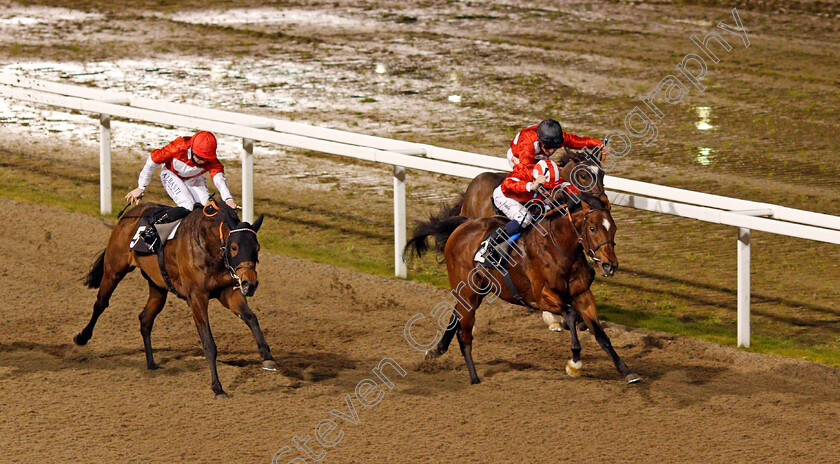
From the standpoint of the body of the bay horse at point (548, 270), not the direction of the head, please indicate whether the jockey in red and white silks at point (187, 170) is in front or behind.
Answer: behind

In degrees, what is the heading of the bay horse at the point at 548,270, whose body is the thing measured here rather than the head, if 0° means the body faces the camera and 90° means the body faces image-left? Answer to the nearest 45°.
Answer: approximately 315°

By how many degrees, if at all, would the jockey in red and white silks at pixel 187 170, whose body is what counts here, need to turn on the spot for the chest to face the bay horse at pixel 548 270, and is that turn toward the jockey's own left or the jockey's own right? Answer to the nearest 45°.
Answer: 0° — they already face it

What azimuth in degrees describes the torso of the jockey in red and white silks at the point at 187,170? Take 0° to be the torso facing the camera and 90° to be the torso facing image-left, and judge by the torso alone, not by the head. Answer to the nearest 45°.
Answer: approximately 315°

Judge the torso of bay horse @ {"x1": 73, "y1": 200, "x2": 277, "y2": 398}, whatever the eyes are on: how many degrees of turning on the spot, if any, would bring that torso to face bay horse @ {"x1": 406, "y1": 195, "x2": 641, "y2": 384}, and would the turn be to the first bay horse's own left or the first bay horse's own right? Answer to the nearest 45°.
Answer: approximately 45° to the first bay horse's own left
